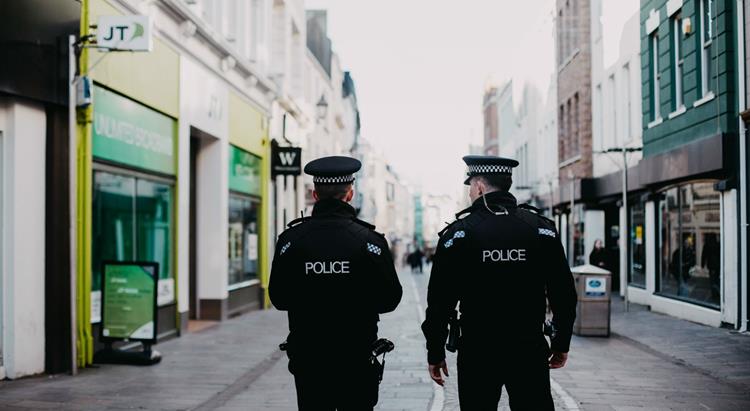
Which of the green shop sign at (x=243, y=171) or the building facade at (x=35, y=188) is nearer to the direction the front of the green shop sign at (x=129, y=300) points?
the building facade

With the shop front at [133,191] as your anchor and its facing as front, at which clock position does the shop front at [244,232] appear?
the shop front at [244,232] is roughly at 8 o'clock from the shop front at [133,191].

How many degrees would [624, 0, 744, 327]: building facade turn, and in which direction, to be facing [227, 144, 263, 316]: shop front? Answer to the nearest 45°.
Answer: approximately 45° to its right

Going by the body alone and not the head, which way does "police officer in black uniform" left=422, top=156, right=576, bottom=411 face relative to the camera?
away from the camera

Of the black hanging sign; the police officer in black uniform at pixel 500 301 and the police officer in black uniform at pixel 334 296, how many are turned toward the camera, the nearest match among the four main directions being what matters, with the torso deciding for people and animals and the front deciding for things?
1

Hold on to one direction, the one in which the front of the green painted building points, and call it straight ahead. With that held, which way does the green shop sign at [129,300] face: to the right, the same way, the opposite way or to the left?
to the left

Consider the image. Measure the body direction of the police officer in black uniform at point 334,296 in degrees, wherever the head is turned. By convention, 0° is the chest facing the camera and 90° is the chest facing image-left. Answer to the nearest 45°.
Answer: approximately 180°

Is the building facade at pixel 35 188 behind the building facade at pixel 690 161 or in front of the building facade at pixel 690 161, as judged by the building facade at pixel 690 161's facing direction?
in front

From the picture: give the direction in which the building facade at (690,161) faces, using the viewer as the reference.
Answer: facing the viewer and to the left of the viewer

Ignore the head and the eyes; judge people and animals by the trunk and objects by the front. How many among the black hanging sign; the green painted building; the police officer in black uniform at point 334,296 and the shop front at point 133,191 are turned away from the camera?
1

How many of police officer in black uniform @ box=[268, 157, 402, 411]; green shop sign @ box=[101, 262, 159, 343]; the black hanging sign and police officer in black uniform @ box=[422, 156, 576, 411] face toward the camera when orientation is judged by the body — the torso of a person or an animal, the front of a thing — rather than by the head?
2

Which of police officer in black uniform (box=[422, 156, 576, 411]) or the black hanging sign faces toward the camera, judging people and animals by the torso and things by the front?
the black hanging sign

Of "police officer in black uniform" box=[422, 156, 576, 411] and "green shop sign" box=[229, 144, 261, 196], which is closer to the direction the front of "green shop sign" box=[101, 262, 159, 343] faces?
the police officer in black uniform

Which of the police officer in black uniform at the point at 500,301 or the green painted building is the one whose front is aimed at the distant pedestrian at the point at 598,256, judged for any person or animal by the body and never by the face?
the police officer in black uniform
